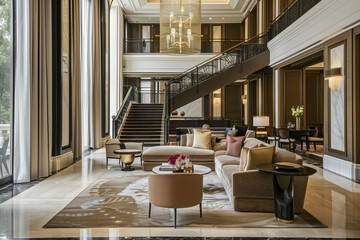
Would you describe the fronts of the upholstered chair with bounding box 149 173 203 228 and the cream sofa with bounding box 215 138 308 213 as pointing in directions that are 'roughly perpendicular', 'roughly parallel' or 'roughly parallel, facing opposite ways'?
roughly perpendicular

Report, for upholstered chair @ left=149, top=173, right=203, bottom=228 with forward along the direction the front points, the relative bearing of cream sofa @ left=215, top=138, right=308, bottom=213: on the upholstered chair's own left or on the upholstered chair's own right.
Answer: on the upholstered chair's own right

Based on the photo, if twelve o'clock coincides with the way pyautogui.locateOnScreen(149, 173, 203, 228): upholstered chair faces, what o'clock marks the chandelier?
The chandelier is roughly at 12 o'clock from the upholstered chair.

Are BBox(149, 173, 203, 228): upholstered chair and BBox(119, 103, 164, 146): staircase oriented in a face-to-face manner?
yes

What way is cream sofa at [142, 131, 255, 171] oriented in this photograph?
toward the camera

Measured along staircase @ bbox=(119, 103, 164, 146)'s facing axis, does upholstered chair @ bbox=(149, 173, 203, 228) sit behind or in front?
in front

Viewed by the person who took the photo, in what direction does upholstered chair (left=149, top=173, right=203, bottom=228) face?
facing away from the viewer

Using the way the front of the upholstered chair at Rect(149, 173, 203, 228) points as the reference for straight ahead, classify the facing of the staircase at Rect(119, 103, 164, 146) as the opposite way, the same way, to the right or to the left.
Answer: the opposite way

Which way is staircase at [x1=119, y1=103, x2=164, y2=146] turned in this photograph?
toward the camera

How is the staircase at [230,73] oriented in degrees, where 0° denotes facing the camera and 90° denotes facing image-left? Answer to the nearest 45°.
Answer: approximately 90°

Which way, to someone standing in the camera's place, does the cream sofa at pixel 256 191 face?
facing to the left of the viewer

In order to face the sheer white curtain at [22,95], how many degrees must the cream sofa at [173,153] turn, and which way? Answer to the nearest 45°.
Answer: approximately 45° to its right
